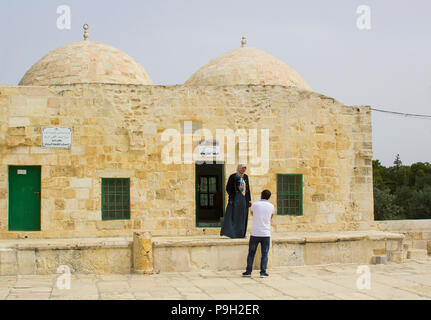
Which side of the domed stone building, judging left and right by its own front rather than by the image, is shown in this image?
front

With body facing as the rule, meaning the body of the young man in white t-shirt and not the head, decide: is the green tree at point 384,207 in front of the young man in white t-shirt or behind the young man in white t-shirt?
in front

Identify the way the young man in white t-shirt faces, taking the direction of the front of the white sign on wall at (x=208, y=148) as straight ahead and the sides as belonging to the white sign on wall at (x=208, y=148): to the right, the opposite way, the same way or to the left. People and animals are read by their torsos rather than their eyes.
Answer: the opposite way

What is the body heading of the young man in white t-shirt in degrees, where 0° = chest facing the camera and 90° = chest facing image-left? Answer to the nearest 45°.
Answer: approximately 180°

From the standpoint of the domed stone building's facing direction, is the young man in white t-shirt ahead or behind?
ahead

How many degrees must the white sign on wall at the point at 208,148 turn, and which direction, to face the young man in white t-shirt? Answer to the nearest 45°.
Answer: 0° — it already faces them

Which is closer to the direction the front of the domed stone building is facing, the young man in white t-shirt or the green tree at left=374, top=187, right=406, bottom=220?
the young man in white t-shirt

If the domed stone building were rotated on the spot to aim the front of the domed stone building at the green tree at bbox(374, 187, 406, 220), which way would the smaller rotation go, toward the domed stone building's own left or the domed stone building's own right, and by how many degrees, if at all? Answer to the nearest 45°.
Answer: approximately 135° to the domed stone building's own left
